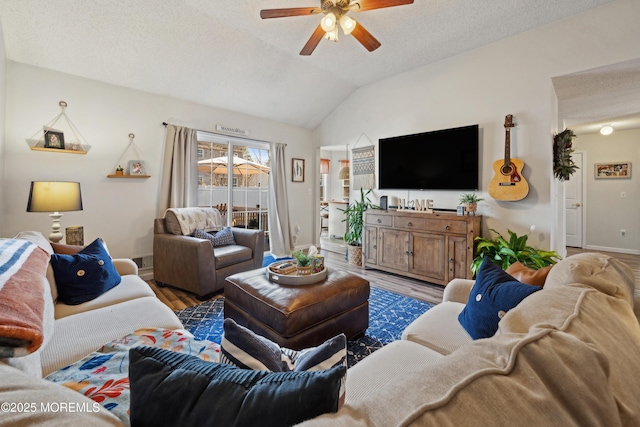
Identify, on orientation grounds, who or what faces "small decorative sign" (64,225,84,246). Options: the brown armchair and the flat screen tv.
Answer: the flat screen tv

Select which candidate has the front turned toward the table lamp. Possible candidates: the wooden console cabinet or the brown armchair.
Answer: the wooden console cabinet

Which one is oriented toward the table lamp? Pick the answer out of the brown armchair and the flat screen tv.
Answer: the flat screen tv

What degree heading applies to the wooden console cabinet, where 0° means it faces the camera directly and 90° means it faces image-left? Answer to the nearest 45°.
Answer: approximately 45°

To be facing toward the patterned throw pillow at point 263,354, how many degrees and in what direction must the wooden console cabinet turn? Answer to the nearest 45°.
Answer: approximately 45° to its left

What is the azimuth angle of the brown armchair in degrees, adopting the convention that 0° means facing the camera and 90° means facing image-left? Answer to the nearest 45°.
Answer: approximately 315°

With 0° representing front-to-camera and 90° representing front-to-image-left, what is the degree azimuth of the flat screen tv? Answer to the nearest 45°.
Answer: approximately 45°
